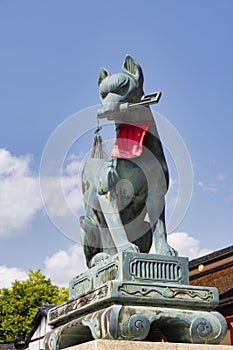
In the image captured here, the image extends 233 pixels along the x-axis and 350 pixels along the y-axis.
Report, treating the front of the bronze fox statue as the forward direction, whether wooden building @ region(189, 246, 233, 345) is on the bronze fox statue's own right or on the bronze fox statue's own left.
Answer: on the bronze fox statue's own left

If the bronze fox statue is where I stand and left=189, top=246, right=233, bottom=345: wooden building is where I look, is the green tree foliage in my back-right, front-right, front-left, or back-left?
front-left

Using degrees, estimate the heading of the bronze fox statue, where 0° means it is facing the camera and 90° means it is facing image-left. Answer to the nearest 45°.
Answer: approximately 315°

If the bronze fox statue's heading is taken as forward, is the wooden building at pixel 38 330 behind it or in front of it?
behind

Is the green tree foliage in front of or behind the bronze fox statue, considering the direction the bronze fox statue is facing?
behind
